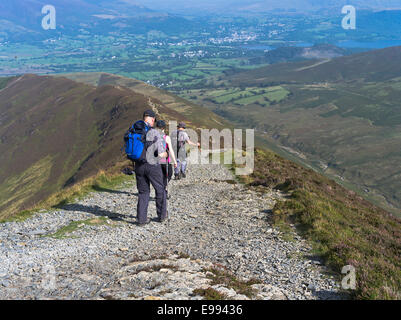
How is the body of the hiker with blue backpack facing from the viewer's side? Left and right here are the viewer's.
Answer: facing away from the viewer and to the right of the viewer
